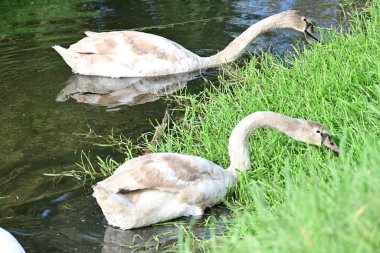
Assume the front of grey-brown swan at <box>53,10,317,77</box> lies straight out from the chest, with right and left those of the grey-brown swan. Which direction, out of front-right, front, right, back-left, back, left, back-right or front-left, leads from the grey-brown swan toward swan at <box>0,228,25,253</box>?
right

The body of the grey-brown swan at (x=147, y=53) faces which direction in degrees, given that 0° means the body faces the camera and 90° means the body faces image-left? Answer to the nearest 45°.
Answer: approximately 270°

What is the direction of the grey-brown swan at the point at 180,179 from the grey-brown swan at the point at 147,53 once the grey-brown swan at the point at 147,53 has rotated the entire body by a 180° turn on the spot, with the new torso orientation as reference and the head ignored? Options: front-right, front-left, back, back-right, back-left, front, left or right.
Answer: left
